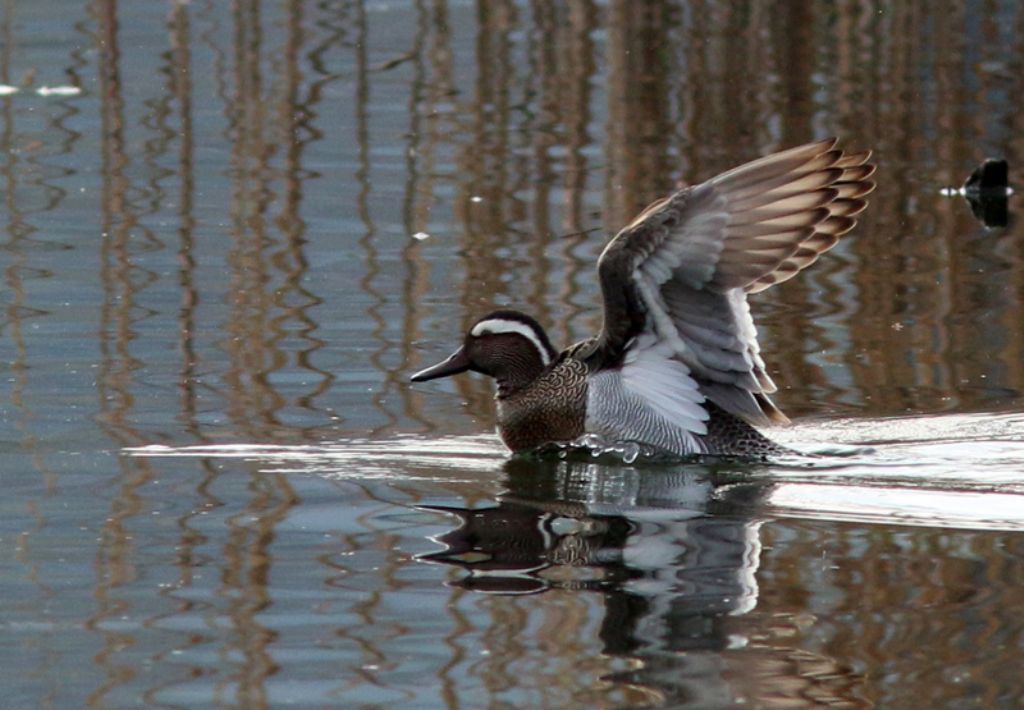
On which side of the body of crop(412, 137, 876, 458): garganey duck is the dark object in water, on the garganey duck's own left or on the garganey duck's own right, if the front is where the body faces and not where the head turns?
on the garganey duck's own right

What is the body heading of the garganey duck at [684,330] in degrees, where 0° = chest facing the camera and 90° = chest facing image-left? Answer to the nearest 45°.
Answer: approximately 90°
